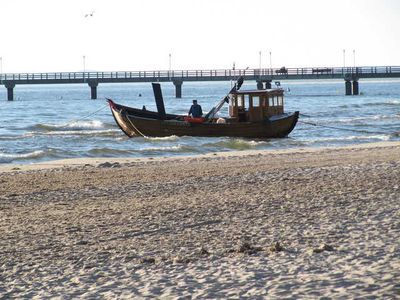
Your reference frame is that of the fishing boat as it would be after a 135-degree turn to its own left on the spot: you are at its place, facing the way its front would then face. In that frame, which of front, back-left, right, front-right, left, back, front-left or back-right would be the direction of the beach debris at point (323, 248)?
front-right

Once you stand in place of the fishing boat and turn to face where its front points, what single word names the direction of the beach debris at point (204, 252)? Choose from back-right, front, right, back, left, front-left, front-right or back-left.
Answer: left

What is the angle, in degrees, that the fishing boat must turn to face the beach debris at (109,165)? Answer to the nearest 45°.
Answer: approximately 90° to its left

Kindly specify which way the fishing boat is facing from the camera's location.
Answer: facing to the left of the viewer

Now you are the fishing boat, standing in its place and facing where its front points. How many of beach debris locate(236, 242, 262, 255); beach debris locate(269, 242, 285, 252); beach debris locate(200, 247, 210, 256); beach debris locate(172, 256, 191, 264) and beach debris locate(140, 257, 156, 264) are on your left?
5

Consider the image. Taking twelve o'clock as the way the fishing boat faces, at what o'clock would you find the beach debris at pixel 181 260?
The beach debris is roughly at 9 o'clock from the fishing boat.

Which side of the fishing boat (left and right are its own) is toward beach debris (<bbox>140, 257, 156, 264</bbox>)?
left

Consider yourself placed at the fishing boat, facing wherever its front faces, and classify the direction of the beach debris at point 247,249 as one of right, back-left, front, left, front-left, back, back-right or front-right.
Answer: left

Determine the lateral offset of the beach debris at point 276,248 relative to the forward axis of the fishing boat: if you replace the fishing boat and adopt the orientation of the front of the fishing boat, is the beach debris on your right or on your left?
on your left
